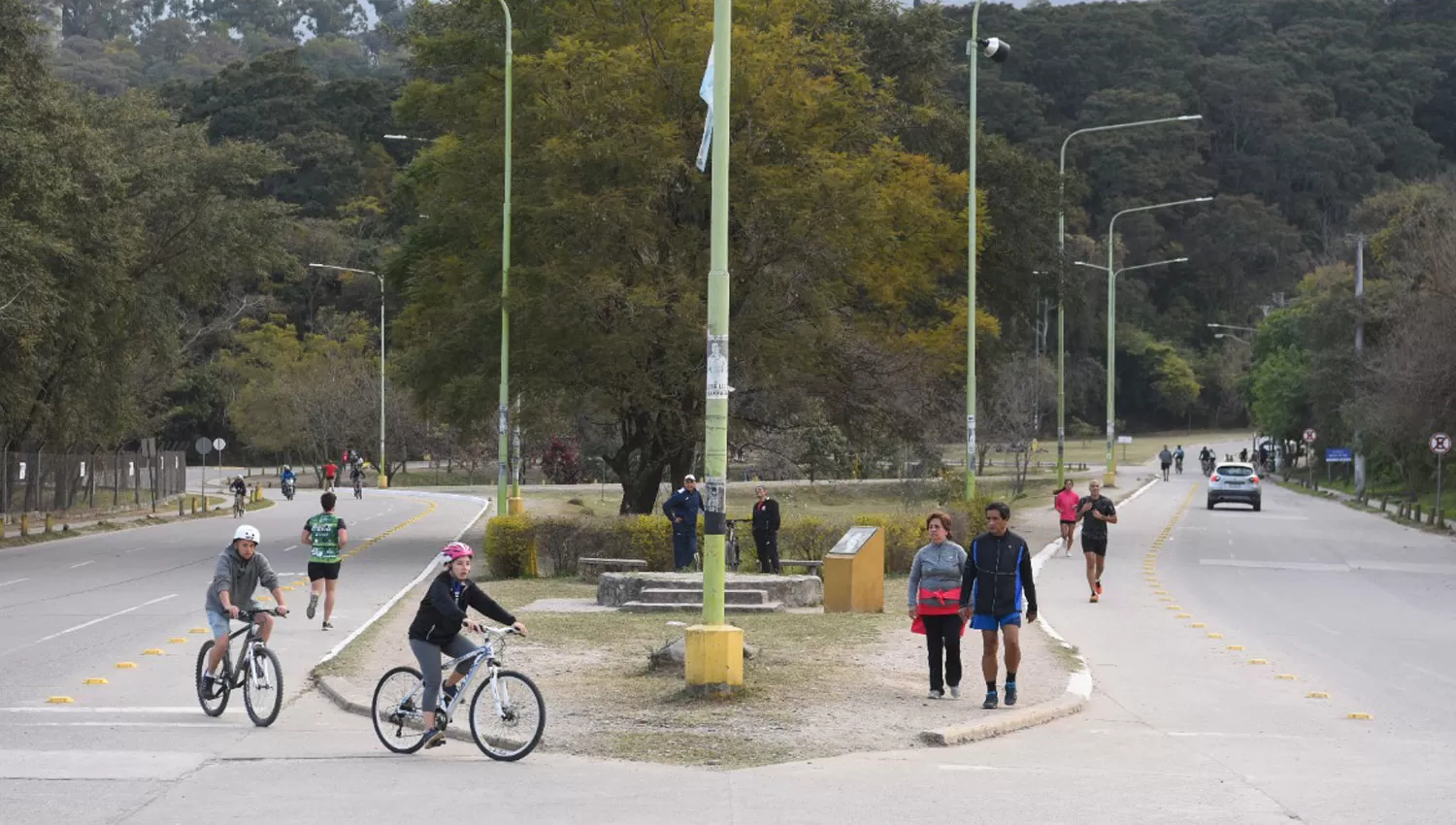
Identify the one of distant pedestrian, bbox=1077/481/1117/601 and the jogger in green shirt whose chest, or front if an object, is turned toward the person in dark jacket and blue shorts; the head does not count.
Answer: the distant pedestrian

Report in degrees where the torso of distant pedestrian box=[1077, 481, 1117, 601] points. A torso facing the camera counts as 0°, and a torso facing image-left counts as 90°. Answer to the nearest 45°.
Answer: approximately 0°

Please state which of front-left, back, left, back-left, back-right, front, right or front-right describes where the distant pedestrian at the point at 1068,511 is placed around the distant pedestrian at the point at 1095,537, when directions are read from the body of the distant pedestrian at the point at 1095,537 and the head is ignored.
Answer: back

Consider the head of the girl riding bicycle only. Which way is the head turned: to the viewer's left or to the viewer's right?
to the viewer's right

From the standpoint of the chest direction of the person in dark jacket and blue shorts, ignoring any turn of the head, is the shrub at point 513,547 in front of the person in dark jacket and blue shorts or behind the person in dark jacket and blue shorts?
behind

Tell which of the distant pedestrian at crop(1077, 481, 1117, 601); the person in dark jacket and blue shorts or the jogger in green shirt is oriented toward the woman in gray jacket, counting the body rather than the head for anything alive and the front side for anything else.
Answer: the distant pedestrian

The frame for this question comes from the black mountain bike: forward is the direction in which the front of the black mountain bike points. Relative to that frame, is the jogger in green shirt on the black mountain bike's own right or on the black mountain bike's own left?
on the black mountain bike's own left

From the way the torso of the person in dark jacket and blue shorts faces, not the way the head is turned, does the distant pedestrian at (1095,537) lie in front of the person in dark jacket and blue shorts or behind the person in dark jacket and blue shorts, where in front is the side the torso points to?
behind
